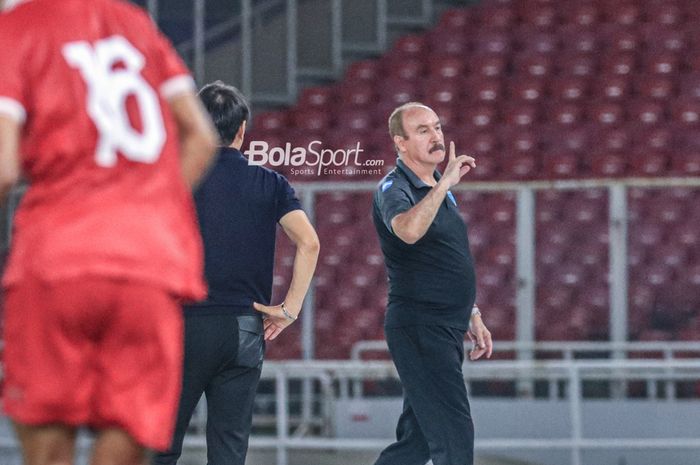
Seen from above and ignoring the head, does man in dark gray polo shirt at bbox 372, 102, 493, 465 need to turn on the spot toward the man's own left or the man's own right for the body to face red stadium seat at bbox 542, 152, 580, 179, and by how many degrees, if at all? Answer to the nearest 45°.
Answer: approximately 135° to the man's own left

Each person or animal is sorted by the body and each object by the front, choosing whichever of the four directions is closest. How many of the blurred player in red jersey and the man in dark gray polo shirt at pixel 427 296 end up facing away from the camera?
1

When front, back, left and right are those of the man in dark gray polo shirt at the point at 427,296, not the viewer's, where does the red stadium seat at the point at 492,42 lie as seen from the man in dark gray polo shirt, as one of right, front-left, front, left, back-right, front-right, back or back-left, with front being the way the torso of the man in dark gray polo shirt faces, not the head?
back-left

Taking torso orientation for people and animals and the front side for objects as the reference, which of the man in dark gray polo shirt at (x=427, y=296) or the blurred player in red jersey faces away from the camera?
the blurred player in red jersey

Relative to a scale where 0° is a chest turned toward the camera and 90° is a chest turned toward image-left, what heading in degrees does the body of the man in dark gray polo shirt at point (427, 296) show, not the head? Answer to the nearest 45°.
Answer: approximately 315°

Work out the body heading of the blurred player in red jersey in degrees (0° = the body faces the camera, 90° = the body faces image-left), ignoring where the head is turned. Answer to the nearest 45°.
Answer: approximately 180°

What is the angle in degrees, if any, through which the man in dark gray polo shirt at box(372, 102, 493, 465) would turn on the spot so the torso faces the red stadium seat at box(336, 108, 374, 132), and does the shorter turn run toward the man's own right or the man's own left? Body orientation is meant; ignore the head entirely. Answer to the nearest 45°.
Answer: approximately 135° to the man's own left

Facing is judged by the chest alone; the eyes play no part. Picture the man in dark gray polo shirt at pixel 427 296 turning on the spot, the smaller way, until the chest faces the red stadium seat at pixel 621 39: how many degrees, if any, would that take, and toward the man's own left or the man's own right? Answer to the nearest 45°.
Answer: approximately 135° to the man's own left
